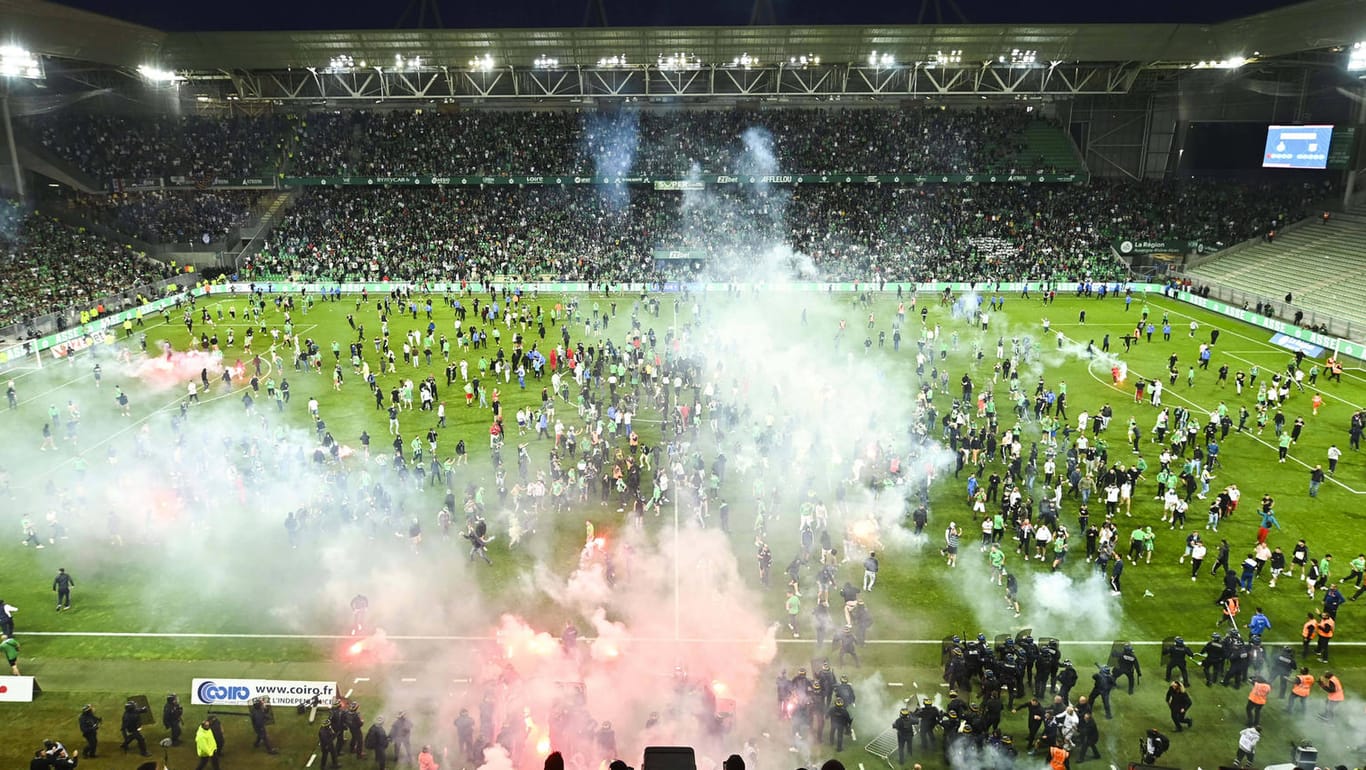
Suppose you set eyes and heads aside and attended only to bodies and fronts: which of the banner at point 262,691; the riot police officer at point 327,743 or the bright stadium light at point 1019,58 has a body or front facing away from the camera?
the riot police officer

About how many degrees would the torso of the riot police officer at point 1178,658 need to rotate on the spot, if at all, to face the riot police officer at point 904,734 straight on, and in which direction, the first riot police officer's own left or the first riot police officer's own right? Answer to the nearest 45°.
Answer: approximately 135° to the first riot police officer's own left

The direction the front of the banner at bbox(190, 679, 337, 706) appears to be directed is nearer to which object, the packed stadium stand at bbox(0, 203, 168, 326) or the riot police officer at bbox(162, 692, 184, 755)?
the riot police officer

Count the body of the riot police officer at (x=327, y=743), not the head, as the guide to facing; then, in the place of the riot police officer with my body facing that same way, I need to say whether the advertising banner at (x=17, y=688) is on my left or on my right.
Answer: on my left

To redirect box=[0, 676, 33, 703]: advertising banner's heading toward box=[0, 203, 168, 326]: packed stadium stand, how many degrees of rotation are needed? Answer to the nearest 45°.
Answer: approximately 180°

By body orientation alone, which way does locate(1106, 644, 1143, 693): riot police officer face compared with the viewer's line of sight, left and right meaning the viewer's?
facing away from the viewer

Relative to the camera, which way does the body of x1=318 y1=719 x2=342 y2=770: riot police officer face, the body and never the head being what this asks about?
away from the camera

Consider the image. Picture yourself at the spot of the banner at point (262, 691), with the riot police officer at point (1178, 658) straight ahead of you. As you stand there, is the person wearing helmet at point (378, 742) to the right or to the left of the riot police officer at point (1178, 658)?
right

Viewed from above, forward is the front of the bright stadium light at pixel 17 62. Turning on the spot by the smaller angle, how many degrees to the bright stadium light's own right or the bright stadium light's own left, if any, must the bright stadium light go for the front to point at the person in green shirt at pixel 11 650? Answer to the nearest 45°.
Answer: approximately 45° to the bright stadium light's own right

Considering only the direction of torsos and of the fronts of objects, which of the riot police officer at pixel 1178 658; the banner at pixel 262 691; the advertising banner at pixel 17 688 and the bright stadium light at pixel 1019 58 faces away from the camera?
the riot police officer

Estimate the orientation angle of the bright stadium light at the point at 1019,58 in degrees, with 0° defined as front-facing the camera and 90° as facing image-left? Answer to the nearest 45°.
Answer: approximately 0°
